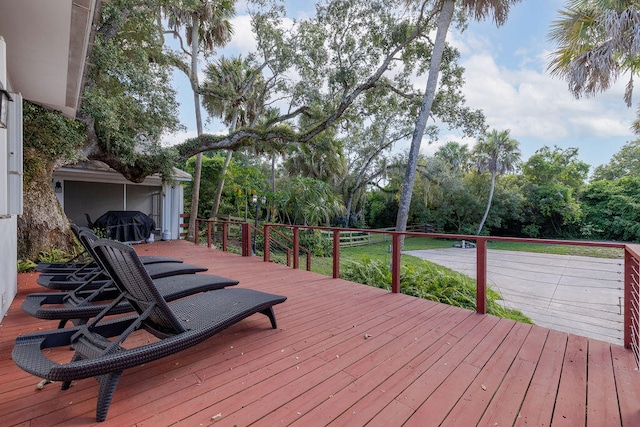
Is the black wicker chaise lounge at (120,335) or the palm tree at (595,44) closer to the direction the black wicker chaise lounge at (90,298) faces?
the palm tree

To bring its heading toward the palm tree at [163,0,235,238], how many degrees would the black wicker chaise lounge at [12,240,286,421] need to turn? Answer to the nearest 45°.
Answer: approximately 45° to its left

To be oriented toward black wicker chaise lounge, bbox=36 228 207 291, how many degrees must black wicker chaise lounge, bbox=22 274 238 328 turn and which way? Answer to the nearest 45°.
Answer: approximately 45° to its left

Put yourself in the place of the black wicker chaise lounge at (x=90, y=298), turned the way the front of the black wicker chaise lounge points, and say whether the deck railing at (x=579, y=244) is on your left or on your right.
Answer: on your right

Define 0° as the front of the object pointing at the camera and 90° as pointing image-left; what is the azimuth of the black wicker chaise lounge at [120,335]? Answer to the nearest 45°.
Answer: approximately 225°
